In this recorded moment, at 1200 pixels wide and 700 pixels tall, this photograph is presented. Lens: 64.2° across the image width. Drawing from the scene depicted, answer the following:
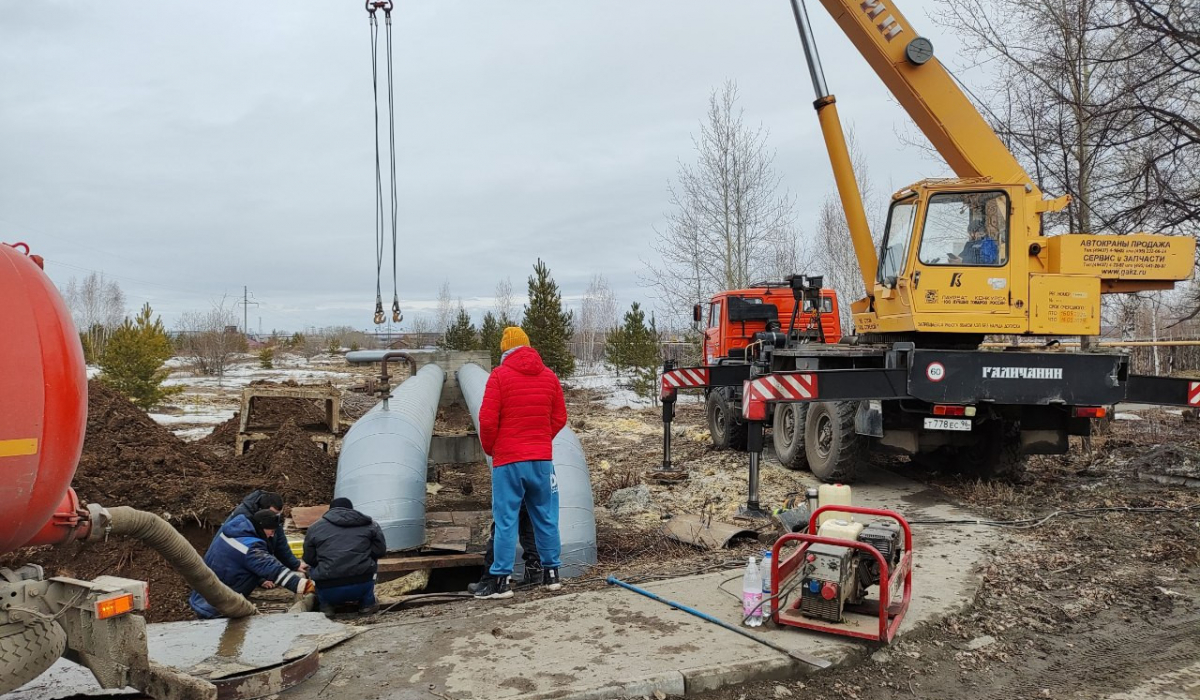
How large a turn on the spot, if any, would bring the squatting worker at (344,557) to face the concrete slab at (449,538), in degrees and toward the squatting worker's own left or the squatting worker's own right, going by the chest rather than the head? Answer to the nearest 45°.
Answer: approximately 45° to the squatting worker's own right

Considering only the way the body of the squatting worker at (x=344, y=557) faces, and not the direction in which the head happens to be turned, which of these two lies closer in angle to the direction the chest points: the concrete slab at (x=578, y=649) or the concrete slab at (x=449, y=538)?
the concrete slab at (x=449, y=538)

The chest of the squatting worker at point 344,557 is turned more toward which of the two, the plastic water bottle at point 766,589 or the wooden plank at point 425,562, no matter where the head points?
the wooden plank

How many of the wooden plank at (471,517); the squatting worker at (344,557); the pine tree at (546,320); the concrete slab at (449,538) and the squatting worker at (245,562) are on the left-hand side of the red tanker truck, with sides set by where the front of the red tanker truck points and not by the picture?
0

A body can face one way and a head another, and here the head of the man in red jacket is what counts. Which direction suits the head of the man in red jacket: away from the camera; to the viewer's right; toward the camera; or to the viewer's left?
away from the camera

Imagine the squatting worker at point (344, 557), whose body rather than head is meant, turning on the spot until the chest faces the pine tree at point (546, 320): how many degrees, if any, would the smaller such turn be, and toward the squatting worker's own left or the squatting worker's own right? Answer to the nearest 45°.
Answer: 0° — they already face it

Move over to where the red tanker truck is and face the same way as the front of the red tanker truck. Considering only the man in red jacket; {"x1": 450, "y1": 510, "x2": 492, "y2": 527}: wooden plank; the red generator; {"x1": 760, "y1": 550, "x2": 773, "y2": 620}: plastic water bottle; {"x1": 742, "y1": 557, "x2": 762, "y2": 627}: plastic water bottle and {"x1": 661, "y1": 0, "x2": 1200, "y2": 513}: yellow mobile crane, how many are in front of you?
0

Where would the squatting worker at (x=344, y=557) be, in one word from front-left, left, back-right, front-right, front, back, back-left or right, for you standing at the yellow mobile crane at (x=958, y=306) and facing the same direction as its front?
left

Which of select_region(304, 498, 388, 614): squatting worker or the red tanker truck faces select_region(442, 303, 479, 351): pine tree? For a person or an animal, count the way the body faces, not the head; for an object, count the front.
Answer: the squatting worker

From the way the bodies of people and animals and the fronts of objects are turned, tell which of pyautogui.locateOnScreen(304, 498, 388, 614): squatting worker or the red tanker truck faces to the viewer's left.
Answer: the red tanker truck

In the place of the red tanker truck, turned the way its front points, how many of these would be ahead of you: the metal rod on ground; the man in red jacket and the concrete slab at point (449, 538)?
0

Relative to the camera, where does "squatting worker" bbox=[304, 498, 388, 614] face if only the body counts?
away from the camera

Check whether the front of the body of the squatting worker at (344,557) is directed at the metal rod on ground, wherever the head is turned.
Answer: no

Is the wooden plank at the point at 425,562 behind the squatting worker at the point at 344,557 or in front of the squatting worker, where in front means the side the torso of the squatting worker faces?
in front
